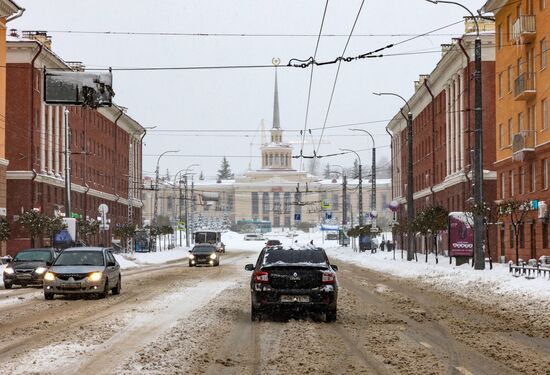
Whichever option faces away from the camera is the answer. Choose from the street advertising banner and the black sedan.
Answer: the black sedan

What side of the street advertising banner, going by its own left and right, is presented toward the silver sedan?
front

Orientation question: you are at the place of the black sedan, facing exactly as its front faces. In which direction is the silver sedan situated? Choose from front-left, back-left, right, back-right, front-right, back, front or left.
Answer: front-left

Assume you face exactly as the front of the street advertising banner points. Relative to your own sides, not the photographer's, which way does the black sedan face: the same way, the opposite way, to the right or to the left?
the opposite way

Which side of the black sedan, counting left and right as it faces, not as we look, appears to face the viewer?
back

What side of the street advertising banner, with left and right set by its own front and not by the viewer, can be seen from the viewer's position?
front

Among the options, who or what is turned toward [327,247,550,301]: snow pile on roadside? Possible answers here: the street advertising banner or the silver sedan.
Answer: the street advertising banner

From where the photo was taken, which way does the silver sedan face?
toward the camera

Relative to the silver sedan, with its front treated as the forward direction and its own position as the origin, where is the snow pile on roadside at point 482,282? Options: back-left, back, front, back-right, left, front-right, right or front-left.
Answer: left

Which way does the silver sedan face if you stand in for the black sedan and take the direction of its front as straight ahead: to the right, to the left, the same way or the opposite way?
the opposite way

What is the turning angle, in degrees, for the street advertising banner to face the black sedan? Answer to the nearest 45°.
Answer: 0° — it already faces it

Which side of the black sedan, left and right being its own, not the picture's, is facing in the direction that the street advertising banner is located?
front

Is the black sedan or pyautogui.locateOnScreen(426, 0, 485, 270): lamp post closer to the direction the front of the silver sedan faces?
the black sedan

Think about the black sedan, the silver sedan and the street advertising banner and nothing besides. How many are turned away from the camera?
1

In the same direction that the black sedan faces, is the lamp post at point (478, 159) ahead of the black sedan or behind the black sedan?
ahead

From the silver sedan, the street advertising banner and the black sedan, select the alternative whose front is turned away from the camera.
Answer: the black sedan

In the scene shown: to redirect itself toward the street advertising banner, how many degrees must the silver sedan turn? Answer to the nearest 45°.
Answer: approximately 135° to its left
